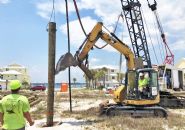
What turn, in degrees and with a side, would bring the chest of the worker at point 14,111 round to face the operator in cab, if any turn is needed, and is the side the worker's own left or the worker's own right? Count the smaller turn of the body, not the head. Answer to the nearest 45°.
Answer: approximately 45° to the worker's own right

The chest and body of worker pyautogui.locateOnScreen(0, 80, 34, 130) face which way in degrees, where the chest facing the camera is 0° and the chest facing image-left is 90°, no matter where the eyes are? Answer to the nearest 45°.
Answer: approximately 180°
